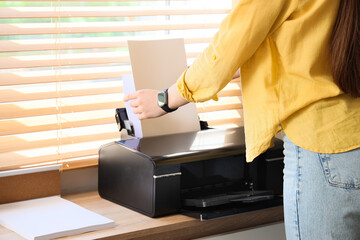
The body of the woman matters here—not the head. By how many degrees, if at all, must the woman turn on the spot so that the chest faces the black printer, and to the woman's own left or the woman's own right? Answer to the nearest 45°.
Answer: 0° — they already face it

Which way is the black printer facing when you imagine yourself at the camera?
facing the viewer and to the right of the viewer

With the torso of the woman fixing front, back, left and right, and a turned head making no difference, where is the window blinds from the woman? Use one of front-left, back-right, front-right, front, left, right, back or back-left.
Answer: front

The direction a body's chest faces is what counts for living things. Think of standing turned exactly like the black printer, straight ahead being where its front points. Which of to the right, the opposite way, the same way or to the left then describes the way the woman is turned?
the opposite way

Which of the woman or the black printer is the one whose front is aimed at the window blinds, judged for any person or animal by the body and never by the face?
the woman

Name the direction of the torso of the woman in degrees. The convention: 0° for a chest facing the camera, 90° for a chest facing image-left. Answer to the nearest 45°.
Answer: approximately 135°

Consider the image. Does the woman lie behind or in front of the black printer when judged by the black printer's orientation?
in front

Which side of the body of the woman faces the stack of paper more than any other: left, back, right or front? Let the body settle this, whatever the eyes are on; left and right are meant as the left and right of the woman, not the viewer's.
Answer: left
